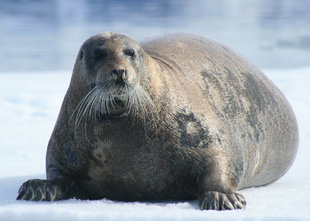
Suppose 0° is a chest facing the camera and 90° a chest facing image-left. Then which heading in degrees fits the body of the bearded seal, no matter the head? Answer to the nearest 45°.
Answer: approximately 45°
